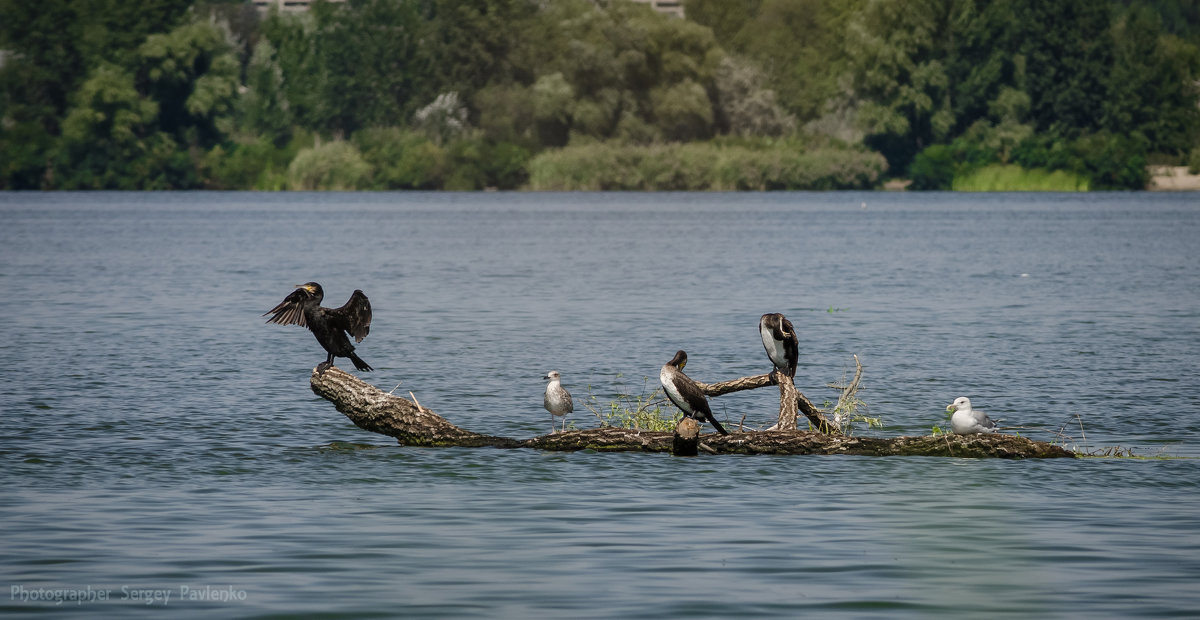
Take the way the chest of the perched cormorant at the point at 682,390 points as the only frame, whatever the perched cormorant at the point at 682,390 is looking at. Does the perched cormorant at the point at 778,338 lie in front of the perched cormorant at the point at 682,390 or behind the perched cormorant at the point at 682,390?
behind

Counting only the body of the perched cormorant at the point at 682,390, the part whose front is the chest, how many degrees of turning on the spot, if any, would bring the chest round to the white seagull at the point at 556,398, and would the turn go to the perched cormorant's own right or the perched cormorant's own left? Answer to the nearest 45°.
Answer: approximately 45° to the perched cormorant's own right

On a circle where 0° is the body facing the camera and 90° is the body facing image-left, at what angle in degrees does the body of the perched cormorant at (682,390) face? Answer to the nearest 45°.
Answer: approximately 90°

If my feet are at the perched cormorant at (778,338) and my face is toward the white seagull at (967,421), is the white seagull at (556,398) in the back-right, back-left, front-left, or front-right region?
back-left
